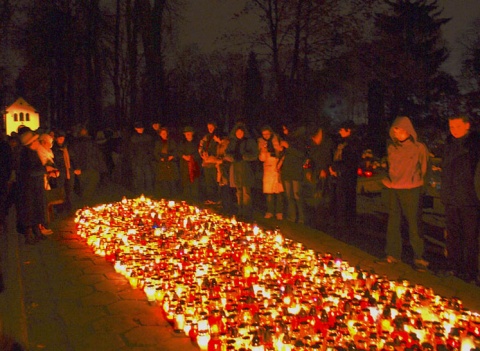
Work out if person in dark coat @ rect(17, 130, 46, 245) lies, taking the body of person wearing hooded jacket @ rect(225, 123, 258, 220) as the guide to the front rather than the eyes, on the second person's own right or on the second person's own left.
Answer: on the second person's own right

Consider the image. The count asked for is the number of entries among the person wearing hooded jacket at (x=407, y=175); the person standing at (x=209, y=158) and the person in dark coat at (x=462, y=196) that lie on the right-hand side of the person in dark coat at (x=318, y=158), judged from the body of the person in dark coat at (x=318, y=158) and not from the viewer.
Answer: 1

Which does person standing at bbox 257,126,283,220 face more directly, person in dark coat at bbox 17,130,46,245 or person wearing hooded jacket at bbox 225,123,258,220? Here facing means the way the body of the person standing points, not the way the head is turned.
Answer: the person in dark coat

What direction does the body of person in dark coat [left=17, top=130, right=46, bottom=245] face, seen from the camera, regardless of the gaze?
to the viewer's right

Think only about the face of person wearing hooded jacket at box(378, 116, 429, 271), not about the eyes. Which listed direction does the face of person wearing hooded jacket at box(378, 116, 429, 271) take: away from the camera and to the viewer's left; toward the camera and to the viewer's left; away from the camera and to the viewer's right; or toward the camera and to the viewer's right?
toward the camera and to the viewer's left

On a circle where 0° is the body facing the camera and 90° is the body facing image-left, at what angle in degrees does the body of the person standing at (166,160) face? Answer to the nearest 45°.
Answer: approximately 0°

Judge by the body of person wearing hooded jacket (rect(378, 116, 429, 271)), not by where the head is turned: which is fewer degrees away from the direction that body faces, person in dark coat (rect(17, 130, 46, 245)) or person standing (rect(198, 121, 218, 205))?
the person in dark coat
